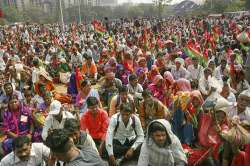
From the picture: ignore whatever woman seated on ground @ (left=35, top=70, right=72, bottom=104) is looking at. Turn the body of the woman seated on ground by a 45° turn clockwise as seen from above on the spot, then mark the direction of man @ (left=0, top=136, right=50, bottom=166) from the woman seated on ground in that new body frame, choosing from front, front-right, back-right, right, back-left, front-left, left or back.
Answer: front

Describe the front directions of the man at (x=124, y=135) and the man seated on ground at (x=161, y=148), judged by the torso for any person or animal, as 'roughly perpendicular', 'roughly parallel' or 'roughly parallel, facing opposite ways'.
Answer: roughly parallel

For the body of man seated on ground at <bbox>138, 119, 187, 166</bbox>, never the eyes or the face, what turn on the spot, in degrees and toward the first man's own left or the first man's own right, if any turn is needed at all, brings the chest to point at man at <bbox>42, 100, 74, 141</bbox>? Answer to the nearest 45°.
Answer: approximately 135° to the first man's own right

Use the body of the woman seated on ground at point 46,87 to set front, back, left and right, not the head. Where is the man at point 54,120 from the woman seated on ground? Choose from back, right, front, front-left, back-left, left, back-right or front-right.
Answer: front-right

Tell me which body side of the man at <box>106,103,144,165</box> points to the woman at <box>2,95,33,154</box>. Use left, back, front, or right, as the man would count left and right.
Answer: right

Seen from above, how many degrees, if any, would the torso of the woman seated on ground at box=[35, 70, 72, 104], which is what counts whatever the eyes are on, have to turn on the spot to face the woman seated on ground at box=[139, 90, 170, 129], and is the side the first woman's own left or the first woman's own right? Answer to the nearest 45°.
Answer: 0° — they already face them

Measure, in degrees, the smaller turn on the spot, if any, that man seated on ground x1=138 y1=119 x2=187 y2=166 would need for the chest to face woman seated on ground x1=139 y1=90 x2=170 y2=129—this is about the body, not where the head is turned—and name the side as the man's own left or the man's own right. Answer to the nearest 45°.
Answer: approximately 180°

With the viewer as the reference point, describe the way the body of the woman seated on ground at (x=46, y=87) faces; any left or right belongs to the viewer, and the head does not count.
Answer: facing the viewer and to the right of the viewer

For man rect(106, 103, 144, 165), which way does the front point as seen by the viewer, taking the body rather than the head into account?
toward the camera

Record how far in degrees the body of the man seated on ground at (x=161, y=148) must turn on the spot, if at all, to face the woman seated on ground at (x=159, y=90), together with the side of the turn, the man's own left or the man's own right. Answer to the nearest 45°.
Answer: approximately 180°

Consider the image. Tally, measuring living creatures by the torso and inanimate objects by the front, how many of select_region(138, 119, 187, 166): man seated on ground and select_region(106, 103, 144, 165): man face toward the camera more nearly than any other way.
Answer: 2

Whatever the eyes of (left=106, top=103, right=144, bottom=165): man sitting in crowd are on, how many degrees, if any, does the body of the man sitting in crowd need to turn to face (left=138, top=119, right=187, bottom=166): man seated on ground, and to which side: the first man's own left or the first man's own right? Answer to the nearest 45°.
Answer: approximately 45° to the first man's own left
